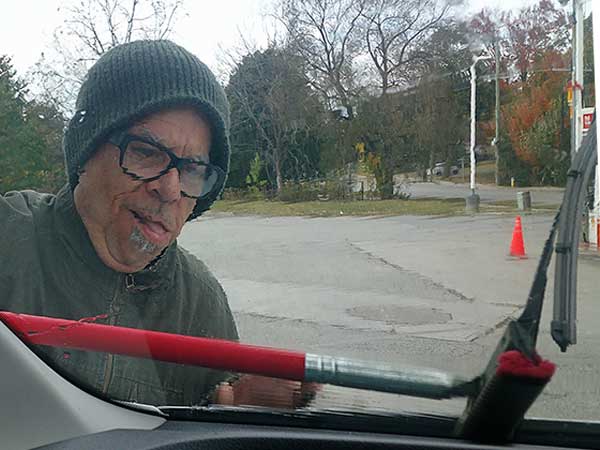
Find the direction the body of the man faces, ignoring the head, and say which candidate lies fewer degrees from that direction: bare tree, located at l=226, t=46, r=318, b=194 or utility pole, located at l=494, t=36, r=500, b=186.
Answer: the utility pole

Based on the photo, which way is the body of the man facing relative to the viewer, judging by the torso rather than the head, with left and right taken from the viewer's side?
facing the viewer and to the right of the viewer

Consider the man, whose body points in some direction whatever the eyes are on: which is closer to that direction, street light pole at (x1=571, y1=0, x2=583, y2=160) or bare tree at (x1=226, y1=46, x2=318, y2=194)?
the street light pole

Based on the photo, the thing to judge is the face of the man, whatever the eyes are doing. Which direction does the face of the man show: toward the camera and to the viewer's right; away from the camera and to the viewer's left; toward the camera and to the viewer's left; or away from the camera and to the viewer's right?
toward the camera and to the viewer's right
